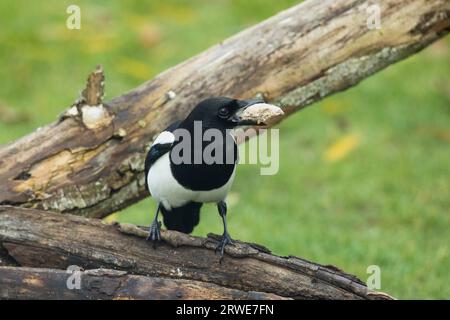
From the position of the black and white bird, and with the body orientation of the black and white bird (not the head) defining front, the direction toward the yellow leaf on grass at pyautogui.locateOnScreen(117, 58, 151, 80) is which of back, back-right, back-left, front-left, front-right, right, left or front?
back-left
